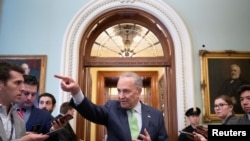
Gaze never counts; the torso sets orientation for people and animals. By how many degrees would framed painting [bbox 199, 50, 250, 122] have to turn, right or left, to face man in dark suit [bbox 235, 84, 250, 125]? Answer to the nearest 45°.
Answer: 0° — it already faces them

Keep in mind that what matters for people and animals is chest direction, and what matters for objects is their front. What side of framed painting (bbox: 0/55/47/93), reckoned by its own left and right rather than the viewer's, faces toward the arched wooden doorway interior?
left

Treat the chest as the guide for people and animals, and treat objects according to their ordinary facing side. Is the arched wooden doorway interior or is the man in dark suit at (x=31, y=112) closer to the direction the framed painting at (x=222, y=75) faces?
the man in dark suit

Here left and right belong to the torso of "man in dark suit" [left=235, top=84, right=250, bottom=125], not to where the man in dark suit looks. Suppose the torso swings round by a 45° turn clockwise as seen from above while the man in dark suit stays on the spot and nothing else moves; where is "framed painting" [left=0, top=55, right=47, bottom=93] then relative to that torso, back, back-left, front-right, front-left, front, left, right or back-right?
front

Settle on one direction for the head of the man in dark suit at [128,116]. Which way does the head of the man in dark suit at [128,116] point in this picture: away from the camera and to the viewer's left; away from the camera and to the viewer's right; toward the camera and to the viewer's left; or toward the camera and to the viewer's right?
toward the camera and to the viewer's left

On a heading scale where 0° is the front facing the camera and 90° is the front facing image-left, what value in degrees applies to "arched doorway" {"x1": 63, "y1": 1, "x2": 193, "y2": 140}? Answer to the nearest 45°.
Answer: approximately 0°

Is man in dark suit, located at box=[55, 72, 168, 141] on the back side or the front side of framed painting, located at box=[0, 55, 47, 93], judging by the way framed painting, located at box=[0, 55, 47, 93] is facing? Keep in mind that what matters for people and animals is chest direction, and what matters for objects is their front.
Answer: on the front side

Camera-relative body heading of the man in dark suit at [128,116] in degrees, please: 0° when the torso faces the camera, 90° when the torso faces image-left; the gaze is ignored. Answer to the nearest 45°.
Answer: approximately 0°
